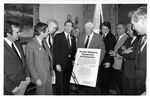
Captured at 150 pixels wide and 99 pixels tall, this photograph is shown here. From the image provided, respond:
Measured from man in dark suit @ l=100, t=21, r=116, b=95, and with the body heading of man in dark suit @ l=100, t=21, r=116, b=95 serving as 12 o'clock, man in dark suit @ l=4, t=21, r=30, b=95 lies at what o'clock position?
man in dark suit @ l=4, t=21, r=30, b=95 is roughly at 1 o'clock from man in dark suit @ l=100, t=21, r=116, b=95.

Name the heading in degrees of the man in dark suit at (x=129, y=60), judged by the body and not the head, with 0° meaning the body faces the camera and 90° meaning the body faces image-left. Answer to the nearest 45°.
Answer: approximately 45°

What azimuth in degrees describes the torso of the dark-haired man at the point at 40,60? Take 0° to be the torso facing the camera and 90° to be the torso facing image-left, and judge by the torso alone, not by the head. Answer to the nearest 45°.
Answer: approximately 315°

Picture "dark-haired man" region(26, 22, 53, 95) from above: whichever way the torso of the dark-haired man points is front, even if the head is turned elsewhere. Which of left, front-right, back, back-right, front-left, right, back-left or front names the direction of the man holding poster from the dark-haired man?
front-left

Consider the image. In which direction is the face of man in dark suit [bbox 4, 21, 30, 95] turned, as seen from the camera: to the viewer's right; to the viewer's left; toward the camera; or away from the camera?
to the viewer's right

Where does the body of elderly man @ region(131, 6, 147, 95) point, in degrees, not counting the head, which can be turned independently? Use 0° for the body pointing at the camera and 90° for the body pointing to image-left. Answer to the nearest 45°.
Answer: approximately 45°
